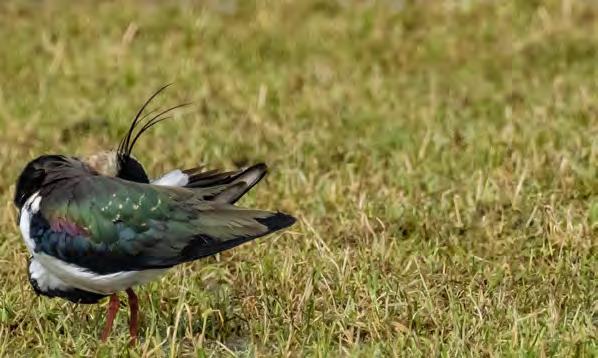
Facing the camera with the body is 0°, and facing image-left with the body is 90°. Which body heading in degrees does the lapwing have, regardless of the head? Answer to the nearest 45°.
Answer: approximately 90°
